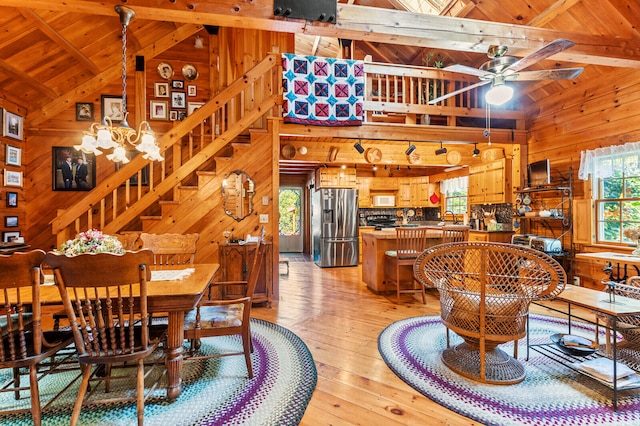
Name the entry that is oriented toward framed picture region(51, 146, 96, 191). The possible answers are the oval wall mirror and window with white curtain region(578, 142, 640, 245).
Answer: the window with white curtain

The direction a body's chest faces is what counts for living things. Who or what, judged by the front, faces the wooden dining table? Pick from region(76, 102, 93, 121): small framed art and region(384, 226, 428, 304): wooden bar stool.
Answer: the small framed art

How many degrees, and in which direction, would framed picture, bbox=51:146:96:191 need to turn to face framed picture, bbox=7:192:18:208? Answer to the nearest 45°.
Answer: approximately 90° to its right

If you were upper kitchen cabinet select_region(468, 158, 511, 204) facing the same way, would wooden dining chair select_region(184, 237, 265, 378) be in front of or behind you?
in front

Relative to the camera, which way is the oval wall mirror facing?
toward the camera

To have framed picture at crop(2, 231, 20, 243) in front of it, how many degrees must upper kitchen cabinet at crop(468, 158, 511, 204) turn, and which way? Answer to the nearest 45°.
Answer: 0° — it already faces it

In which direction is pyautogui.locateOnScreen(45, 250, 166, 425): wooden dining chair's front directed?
away from the camera

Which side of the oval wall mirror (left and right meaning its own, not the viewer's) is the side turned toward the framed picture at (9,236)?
right

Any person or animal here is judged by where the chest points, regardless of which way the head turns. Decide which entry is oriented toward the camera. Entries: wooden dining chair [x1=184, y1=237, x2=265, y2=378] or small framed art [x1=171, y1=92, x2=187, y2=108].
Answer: the small framed art

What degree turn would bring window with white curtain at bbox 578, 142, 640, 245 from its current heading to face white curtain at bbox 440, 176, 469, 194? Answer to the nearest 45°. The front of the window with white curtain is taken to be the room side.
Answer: approximately 90° to its right

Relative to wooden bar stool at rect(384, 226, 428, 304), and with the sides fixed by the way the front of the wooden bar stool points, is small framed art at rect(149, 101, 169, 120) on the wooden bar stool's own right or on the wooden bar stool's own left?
on the wooden bar stool's own left

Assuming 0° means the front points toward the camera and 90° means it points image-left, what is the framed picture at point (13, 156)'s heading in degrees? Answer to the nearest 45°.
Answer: approximately 315°

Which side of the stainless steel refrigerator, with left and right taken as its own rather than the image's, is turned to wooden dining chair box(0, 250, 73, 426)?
front

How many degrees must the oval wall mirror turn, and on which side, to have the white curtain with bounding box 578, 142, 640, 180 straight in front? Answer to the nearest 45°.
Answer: approximately 90° to its left

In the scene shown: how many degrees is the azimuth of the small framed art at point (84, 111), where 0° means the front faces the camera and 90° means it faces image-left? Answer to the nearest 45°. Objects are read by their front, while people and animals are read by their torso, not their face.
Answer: approximately 0°

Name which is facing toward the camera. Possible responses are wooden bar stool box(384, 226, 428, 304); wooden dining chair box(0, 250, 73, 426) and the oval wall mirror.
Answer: the oval wall mirror

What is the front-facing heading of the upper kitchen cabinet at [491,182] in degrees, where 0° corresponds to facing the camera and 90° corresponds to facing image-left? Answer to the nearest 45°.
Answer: approximately 45°

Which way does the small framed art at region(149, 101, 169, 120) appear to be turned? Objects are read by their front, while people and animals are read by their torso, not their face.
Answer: toward the camera

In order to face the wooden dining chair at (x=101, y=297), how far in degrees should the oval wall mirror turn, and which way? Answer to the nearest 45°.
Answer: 0° — it already faces it

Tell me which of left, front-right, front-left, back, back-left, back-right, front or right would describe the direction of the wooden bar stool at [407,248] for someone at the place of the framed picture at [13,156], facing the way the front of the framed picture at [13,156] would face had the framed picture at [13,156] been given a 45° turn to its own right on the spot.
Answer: front-left
